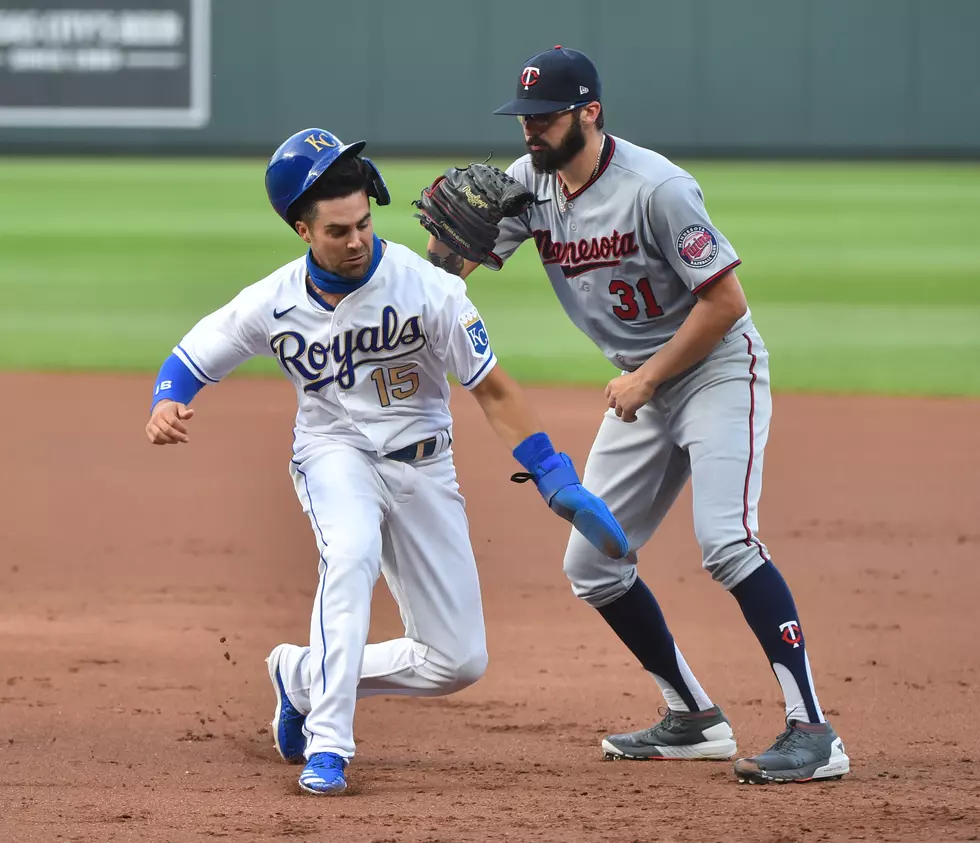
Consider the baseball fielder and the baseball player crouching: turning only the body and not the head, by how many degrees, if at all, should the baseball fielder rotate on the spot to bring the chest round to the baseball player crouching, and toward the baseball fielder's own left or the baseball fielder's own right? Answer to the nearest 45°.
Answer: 0° — they already face them

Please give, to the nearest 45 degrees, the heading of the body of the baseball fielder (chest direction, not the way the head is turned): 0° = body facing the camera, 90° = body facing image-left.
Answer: approximately 45°
